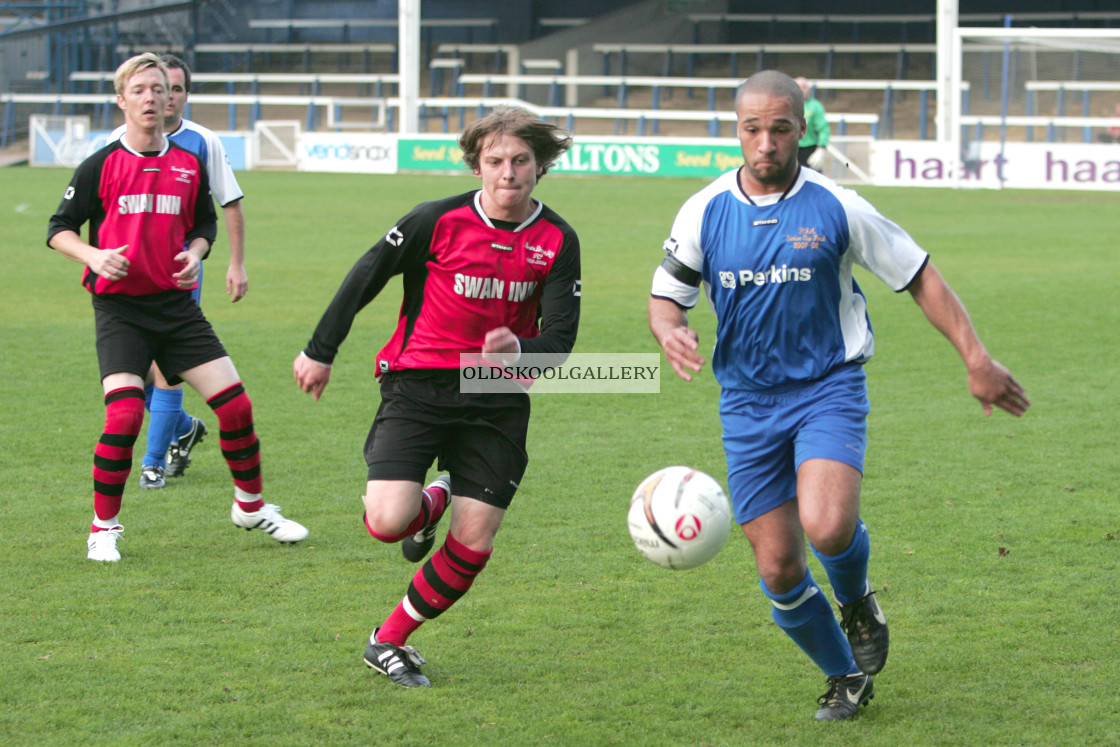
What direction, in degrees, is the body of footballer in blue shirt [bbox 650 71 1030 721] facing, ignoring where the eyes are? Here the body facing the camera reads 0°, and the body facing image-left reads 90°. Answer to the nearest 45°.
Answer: approximately 0°

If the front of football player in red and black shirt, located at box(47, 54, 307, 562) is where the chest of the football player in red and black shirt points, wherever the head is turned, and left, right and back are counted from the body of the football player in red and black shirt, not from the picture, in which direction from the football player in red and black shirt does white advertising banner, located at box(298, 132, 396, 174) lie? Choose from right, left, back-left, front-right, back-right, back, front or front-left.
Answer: back

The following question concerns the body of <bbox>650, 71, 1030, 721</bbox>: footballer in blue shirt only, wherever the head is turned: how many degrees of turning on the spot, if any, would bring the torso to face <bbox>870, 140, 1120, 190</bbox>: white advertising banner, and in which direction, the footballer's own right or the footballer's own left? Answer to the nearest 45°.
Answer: approximately 180°

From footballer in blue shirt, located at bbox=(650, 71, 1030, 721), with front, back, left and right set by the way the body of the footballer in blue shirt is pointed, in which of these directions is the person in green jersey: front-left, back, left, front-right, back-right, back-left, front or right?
back
